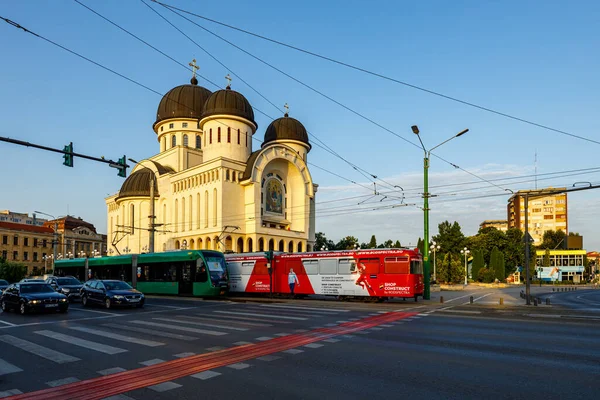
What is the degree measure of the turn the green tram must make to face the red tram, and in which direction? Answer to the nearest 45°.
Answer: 0° — it already faces it

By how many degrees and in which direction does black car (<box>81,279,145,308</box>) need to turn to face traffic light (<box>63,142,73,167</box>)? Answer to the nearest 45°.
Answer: approximately 45° to its right

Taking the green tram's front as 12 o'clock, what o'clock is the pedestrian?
The pedestrian is roughly at 11 o'clock from the green tram.
